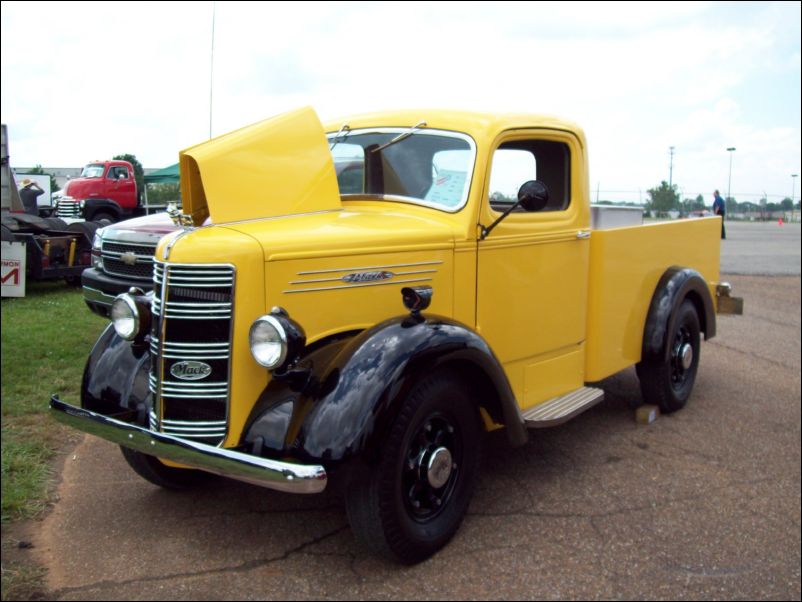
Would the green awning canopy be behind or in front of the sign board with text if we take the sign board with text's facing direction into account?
behind

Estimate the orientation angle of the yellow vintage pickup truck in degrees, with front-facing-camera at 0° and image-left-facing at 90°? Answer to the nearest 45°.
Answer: approximately 45°

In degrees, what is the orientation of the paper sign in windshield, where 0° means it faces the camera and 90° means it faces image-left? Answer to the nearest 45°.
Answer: approximately 45°
